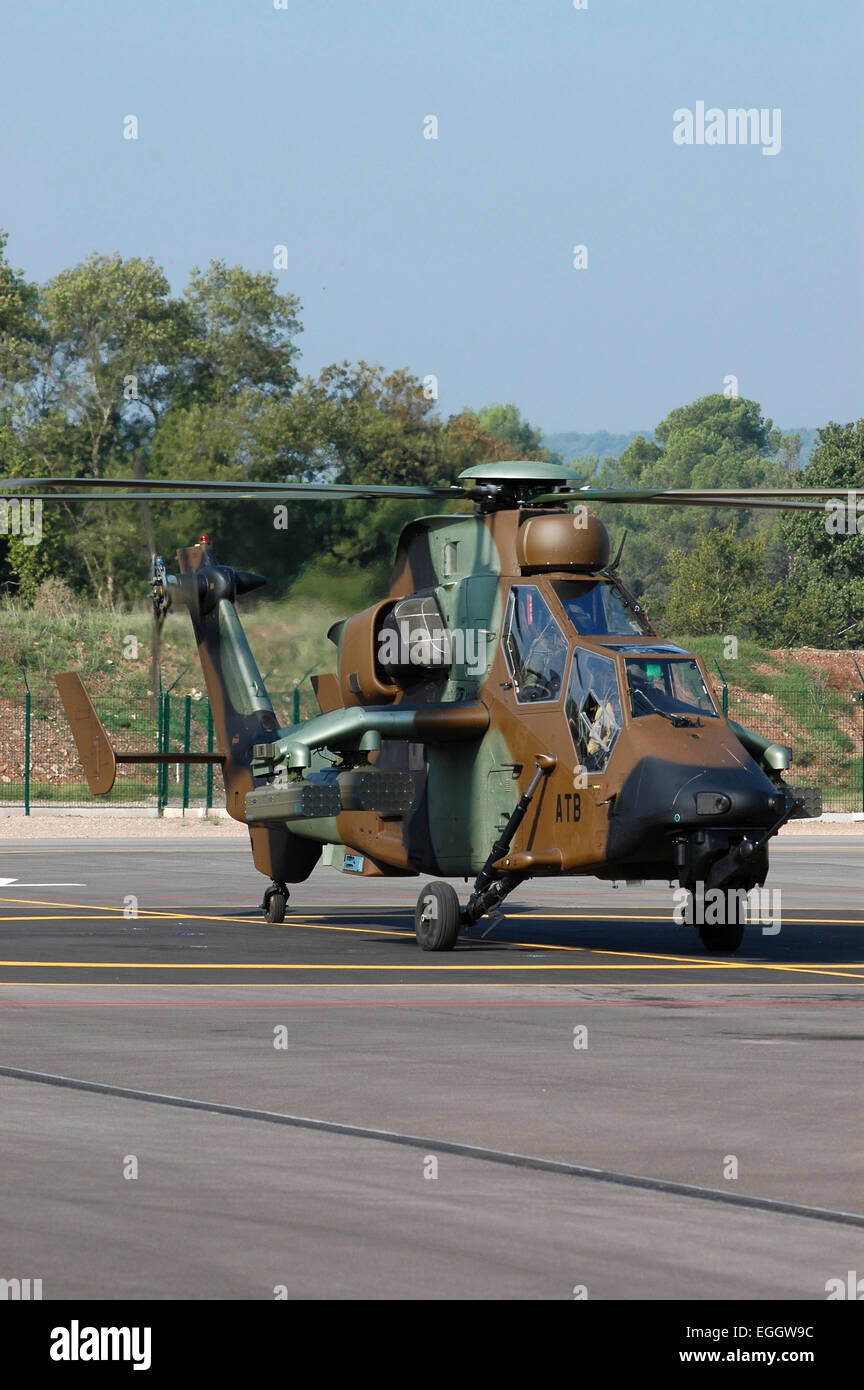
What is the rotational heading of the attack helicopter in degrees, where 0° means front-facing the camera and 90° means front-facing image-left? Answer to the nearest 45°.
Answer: approximately 315°
